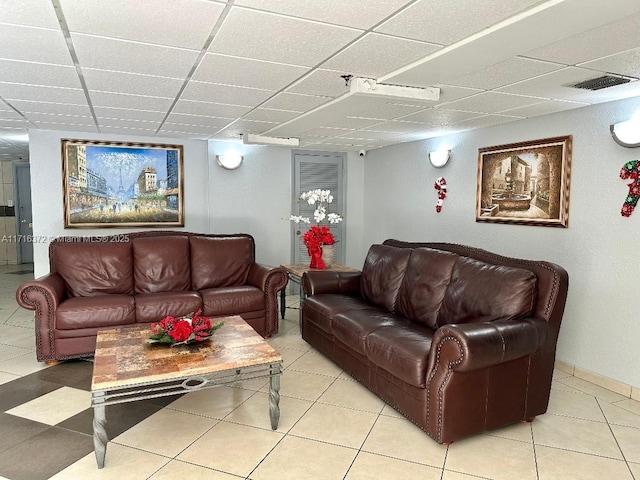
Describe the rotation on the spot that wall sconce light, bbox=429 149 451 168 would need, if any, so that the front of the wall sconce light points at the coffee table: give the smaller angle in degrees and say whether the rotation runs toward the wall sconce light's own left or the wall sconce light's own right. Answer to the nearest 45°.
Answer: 0° — it already faces it

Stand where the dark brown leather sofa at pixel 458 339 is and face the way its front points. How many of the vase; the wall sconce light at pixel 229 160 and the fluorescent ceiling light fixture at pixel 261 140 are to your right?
3

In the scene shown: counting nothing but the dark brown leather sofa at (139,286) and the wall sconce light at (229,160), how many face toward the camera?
2

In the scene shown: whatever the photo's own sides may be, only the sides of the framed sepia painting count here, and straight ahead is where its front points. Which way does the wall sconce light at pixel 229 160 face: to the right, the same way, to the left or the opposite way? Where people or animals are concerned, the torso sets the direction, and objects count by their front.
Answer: to the left

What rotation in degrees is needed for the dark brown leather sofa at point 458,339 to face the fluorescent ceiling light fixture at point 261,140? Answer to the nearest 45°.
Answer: approximately 90° to its right

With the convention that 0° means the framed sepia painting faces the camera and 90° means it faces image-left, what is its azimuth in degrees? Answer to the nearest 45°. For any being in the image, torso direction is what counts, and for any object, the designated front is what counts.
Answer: approximately 45°

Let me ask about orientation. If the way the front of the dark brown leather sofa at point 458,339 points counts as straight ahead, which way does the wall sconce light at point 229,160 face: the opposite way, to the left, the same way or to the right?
to the left

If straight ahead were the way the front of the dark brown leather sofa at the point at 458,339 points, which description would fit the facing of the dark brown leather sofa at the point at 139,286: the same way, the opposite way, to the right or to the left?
to the left

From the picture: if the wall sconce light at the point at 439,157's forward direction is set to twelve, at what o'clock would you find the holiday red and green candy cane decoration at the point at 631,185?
The holiday red and green candy cane decoration is roughly at 9 o'clock from the wall sconce light.
